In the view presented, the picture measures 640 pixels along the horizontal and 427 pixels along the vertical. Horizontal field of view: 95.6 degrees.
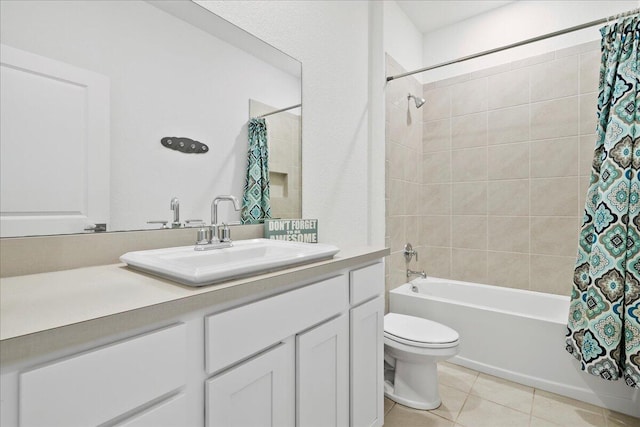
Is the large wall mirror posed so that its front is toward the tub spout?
no

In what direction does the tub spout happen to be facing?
to the viewer's right

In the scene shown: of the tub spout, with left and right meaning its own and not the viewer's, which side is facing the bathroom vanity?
right

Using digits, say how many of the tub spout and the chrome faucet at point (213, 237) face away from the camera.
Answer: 0

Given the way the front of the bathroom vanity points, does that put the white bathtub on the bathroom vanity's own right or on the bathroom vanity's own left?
on the bathroom vanity's own left

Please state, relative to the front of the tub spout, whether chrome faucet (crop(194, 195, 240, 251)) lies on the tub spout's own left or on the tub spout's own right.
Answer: on the tub spout's own right

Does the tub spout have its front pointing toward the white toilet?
no

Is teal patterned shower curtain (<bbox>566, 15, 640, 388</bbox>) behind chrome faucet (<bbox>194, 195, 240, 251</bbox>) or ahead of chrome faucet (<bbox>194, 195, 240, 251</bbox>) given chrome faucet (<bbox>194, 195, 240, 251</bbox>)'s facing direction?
ahead

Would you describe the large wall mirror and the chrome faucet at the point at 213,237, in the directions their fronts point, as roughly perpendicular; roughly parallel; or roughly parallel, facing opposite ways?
roughly parallel

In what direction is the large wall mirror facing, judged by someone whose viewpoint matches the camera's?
facing the viewer and to the right of the viewer

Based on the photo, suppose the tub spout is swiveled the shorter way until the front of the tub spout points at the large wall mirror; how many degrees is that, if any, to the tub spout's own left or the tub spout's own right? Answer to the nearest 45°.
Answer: approximately 135° to the tub spout's own right

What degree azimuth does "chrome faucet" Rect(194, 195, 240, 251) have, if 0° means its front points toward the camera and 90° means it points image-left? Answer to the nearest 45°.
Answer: approximately 315°

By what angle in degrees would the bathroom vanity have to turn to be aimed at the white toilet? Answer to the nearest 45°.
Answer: approximately 90° to its left

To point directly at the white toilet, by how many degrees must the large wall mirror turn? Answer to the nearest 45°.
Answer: approximately 45° to its left

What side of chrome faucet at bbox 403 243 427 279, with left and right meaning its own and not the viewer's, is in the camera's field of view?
right

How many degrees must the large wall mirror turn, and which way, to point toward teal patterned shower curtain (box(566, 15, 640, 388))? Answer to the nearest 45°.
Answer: approximately 45° to its left
